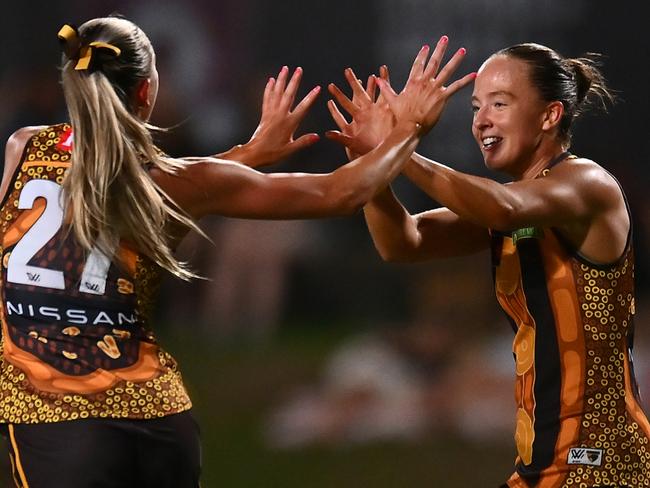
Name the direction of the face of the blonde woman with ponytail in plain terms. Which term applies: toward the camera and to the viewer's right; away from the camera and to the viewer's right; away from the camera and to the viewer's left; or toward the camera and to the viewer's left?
away from the camera and to the viewer's right

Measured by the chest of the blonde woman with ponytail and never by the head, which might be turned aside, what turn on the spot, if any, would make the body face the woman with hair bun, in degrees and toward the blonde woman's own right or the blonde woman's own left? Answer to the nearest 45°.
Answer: approximately 45° to the blonde woman's own right

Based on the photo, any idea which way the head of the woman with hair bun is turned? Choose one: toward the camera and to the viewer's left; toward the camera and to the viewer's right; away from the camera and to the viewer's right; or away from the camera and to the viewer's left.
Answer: toward the camera and to the viewer's left

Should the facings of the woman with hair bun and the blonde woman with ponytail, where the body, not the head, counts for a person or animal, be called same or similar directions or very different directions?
very different directions

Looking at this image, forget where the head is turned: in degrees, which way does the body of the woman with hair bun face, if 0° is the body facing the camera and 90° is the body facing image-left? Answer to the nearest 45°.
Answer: approximately 45°

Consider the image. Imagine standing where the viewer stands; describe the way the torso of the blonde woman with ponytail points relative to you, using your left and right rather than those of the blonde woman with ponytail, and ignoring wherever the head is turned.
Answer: facing away from the viewer and to the right of the viewer

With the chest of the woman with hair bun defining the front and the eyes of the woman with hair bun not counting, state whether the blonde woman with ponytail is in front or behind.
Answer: in front
